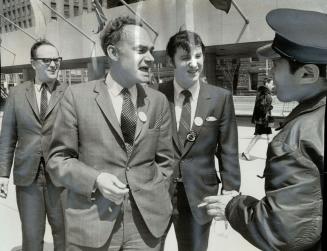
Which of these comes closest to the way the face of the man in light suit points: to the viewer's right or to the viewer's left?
to the viewer's right

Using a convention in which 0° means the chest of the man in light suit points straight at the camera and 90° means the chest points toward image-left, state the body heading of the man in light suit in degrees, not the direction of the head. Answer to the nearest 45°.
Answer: approximately 315°
